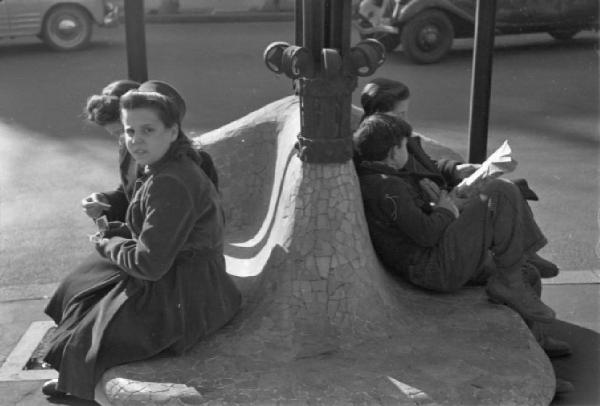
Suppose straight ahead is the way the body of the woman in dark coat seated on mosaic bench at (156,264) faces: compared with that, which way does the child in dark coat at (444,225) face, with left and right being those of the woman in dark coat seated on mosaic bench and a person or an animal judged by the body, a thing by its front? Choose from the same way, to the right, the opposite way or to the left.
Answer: the opposite way

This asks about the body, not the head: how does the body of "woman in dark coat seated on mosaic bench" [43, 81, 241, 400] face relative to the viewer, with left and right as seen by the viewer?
facing to the left of the viewer

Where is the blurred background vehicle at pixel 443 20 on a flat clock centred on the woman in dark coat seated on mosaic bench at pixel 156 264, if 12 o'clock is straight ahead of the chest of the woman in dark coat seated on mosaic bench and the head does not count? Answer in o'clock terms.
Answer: The blurred background vehicle is roughly at 4 o'clock from the woman in dark coat seated on mosaic bench.

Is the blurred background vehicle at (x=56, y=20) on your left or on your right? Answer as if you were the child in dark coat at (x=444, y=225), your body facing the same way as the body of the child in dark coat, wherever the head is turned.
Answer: on your left

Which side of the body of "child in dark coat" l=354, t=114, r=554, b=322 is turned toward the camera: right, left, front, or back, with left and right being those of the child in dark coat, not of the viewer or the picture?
right

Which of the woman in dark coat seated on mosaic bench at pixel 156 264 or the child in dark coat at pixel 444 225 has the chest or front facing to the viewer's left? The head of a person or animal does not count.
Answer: the woman in dark coat seated on mosaic bench
